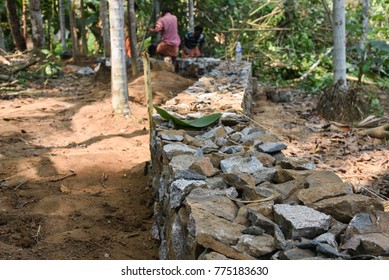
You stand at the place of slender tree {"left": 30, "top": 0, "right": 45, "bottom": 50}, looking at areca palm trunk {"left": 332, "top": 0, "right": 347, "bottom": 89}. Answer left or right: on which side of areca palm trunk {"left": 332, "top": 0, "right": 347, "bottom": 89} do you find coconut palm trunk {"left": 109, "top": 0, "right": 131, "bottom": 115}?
right

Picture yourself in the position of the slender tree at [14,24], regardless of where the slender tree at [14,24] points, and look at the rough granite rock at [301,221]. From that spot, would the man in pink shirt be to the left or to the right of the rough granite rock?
left

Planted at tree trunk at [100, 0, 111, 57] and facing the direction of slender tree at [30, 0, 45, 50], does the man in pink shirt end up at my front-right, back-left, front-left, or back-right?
back-left

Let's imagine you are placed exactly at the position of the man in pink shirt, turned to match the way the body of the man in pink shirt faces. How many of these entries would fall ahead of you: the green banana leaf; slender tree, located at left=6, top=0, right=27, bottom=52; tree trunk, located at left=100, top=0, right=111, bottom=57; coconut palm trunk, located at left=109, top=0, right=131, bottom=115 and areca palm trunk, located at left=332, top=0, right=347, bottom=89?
2
